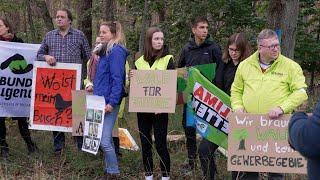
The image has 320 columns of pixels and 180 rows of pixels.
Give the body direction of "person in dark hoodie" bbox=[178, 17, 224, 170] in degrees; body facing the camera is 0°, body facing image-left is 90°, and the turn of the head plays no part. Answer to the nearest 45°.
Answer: approximately 0°

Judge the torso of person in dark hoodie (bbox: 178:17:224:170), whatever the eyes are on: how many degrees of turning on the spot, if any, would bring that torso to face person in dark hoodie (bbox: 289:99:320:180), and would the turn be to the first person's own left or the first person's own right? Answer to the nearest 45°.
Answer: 0° — they already face them

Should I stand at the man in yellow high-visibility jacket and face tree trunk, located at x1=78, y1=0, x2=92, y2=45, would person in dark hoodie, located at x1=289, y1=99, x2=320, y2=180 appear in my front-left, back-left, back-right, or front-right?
back-left

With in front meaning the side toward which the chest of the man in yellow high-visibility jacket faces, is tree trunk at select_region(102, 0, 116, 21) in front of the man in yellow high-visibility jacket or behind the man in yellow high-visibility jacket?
behind

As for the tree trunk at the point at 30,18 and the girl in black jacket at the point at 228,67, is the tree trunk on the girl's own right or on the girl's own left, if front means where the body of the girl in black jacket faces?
on the girl's own right

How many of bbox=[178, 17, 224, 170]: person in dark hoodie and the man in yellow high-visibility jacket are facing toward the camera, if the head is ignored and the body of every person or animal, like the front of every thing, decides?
2

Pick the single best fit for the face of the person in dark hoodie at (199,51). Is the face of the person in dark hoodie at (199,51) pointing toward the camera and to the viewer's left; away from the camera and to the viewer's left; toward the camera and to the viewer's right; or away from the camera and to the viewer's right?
toward the camera and to the viewer's right

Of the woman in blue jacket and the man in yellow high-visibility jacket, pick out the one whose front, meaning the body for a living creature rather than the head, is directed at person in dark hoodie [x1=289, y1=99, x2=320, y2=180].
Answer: the man in yellow high-visibility jacket

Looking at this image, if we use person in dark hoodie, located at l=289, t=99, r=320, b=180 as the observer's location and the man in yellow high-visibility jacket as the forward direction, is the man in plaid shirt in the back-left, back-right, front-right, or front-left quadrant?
front-left

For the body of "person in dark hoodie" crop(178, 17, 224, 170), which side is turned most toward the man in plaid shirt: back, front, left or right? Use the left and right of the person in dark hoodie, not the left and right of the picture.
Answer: right

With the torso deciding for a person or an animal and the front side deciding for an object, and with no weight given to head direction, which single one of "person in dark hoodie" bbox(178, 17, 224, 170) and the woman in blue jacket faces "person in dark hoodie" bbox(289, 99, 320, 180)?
"person in dark hoodie" bbox(178, 17, 224, 170)

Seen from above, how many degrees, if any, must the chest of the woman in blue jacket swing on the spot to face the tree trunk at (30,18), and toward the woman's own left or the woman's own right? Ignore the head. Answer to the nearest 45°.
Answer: approximately 90° to the woman's own right

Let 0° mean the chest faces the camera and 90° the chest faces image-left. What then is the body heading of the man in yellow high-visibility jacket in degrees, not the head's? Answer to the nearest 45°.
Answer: approximately 0°

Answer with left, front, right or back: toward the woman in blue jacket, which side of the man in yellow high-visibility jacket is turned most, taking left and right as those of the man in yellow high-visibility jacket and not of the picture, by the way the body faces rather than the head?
right
